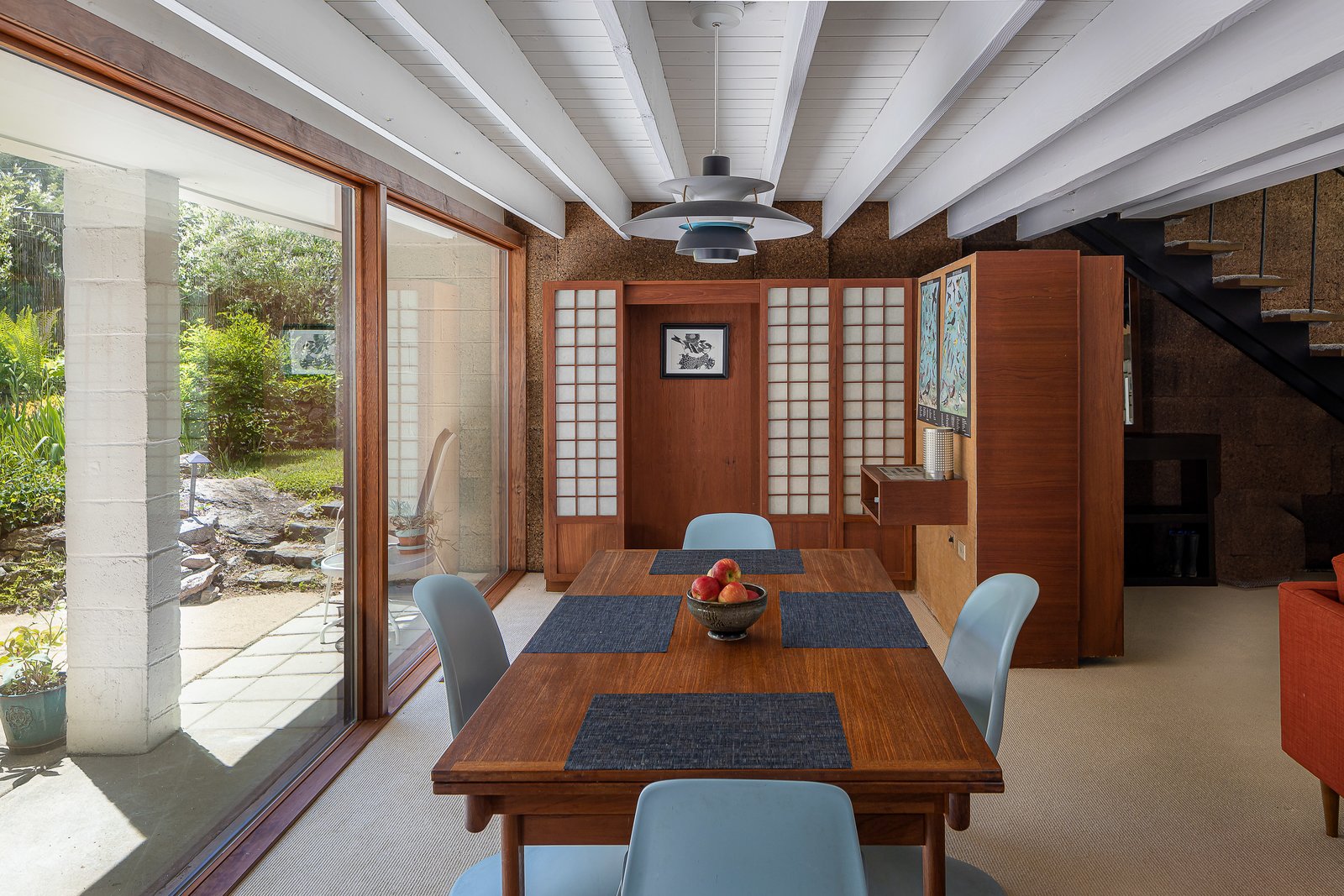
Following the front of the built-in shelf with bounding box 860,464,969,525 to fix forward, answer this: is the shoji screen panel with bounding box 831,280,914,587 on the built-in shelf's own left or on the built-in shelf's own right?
on the built-in shelf's own right

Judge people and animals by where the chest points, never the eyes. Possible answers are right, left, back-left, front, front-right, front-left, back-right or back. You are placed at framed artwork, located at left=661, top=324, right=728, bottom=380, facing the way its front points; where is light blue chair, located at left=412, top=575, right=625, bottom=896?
front

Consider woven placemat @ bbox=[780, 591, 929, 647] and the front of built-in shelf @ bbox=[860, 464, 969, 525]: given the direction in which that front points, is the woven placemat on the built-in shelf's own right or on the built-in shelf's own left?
on the built-in shelf's own left

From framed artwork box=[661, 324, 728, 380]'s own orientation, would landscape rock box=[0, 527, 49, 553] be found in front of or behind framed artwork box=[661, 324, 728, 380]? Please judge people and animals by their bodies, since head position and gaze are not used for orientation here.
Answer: in front

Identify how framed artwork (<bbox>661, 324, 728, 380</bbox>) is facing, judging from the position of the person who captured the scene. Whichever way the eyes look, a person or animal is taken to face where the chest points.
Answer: facing the viewer

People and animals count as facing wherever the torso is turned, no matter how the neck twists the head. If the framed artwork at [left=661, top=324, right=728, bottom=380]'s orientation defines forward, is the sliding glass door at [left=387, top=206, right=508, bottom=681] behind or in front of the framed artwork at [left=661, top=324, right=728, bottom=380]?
in front

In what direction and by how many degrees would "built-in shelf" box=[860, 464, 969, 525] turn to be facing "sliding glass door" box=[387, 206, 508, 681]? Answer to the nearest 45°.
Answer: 0° — it already faces it

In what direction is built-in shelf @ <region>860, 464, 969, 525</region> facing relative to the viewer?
to the viewer's left

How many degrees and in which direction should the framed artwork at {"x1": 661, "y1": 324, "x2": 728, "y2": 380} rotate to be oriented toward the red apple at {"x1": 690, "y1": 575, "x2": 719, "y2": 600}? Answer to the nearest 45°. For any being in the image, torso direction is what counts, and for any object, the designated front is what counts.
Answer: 0° — it already faces it

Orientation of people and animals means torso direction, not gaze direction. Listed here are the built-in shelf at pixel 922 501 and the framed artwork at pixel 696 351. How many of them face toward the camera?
1

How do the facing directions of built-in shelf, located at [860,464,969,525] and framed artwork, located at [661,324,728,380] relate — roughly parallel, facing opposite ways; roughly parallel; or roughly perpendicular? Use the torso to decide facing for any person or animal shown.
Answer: roughly perpendicular
